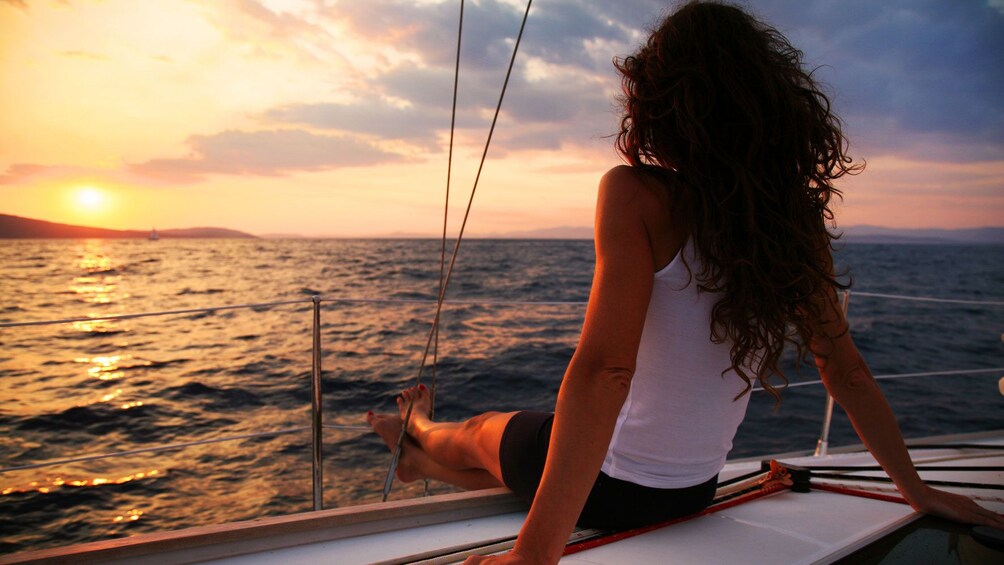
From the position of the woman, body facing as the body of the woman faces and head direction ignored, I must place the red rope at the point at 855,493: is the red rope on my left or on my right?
on my right

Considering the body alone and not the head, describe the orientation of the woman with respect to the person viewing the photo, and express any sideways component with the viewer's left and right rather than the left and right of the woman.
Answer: facing away from the viewer and to the left of the viewer
